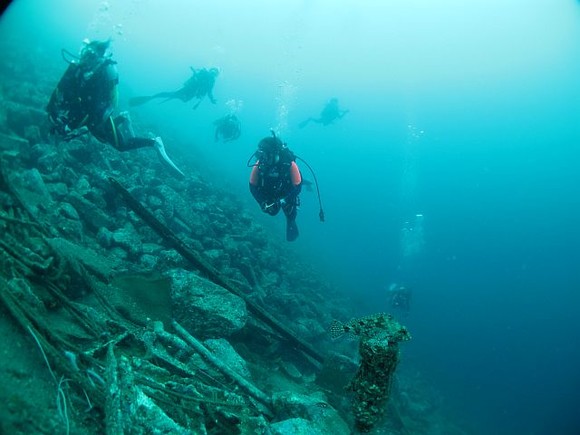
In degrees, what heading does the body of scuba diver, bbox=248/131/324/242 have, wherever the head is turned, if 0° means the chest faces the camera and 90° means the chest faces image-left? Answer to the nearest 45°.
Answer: approximately 0°

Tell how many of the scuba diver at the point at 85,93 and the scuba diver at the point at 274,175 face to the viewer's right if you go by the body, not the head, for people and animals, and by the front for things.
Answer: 0
